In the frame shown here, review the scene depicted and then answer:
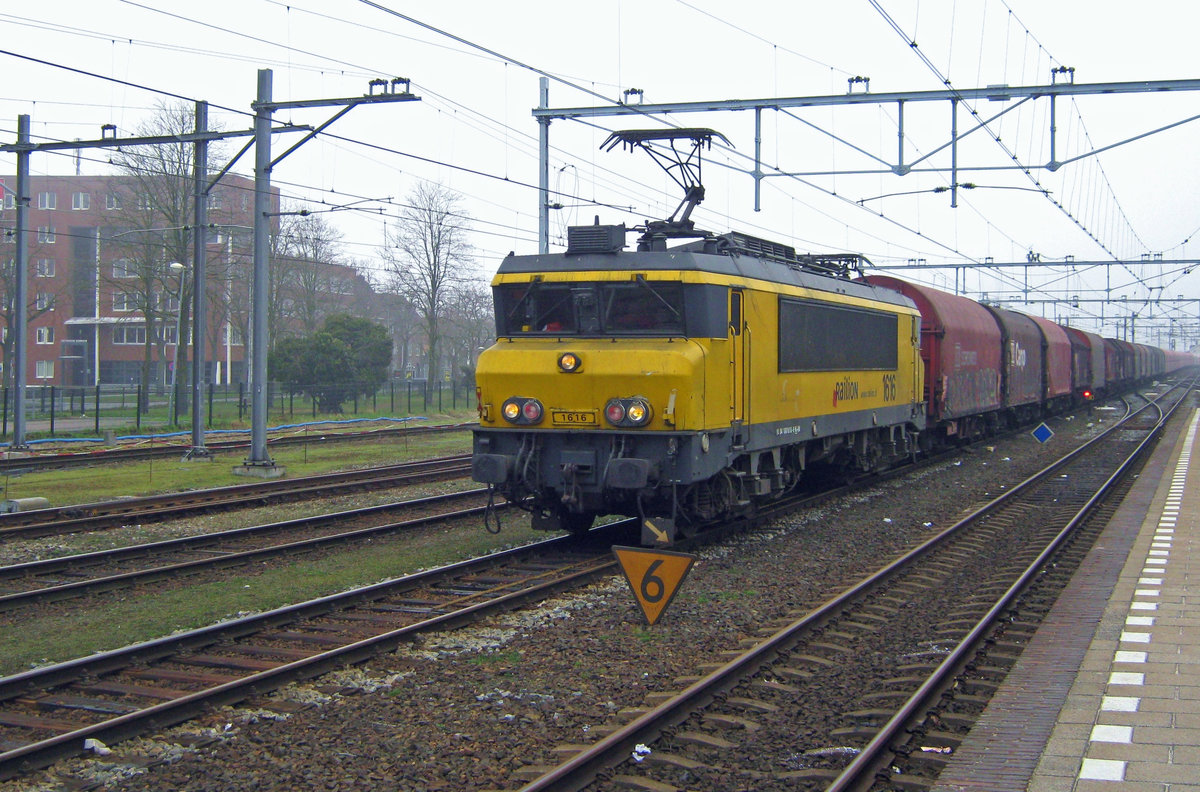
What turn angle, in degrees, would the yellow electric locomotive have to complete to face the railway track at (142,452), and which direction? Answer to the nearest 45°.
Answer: approximately 90° to its right

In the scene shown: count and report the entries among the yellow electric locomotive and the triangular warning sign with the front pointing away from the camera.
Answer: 0

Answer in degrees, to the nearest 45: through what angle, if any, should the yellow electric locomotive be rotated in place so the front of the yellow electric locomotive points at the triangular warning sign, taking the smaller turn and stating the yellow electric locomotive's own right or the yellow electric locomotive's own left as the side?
approximately 45° to the yellow electric locomotive's own left

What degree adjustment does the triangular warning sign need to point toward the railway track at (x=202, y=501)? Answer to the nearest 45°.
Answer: approximately 135° to its right

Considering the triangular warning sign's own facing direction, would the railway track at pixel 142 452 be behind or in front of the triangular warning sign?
behind

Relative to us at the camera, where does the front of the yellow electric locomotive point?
facing the viewer and to the left of the viewer

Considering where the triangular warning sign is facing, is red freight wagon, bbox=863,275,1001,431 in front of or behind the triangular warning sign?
behind

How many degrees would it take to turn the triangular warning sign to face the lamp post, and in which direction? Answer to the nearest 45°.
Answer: approximately 135° to its right

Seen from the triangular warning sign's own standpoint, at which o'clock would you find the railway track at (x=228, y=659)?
The railway track is roughly at 2 o'clock from the triangular warning sign.

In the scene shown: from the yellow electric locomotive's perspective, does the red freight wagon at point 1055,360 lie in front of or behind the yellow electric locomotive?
behind

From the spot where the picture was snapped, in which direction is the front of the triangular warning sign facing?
facing the viewer

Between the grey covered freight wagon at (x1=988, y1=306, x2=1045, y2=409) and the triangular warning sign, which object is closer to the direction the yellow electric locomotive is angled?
the triangular warning sign
